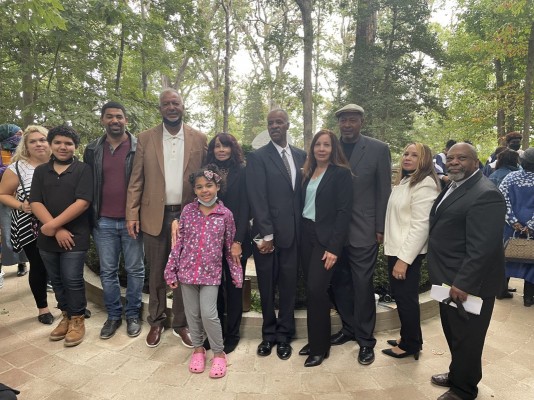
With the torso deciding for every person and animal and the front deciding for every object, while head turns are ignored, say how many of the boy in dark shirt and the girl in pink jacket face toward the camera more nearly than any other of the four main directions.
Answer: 2

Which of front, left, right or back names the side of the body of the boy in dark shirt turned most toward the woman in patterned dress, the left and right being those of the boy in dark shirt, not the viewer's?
left

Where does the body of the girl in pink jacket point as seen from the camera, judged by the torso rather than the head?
toward the camera

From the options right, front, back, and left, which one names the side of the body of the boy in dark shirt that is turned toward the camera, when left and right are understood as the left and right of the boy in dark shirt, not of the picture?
front

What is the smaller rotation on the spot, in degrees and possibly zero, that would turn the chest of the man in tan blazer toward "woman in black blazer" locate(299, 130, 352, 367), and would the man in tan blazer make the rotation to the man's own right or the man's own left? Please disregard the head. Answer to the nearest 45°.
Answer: approximately 45° to the man's own left

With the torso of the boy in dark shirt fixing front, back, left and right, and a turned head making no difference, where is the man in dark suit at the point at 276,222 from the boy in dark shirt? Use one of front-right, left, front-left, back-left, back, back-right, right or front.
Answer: front-left

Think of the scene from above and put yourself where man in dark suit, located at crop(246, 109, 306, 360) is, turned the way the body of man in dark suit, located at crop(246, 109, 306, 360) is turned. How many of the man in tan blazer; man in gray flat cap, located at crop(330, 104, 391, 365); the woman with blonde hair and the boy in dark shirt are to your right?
3

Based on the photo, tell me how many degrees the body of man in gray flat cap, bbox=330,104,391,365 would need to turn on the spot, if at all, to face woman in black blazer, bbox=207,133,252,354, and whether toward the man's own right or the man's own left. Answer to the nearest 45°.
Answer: approximately 45° to the man's own right

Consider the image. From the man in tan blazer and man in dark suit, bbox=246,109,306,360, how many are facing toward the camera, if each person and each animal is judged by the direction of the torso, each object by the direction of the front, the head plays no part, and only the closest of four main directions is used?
2

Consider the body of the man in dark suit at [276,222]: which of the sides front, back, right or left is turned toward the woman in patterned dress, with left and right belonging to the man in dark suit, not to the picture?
left

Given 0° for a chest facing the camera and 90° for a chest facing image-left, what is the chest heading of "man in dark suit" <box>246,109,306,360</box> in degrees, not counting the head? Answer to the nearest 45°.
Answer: approximately 0°

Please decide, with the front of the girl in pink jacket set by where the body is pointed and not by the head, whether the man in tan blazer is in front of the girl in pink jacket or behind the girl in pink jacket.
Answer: behind

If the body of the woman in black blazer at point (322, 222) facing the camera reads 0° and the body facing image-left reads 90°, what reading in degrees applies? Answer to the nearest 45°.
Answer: approximately 45°

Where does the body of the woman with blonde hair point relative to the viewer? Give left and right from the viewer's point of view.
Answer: facing the viewer and to the right of the viewer
